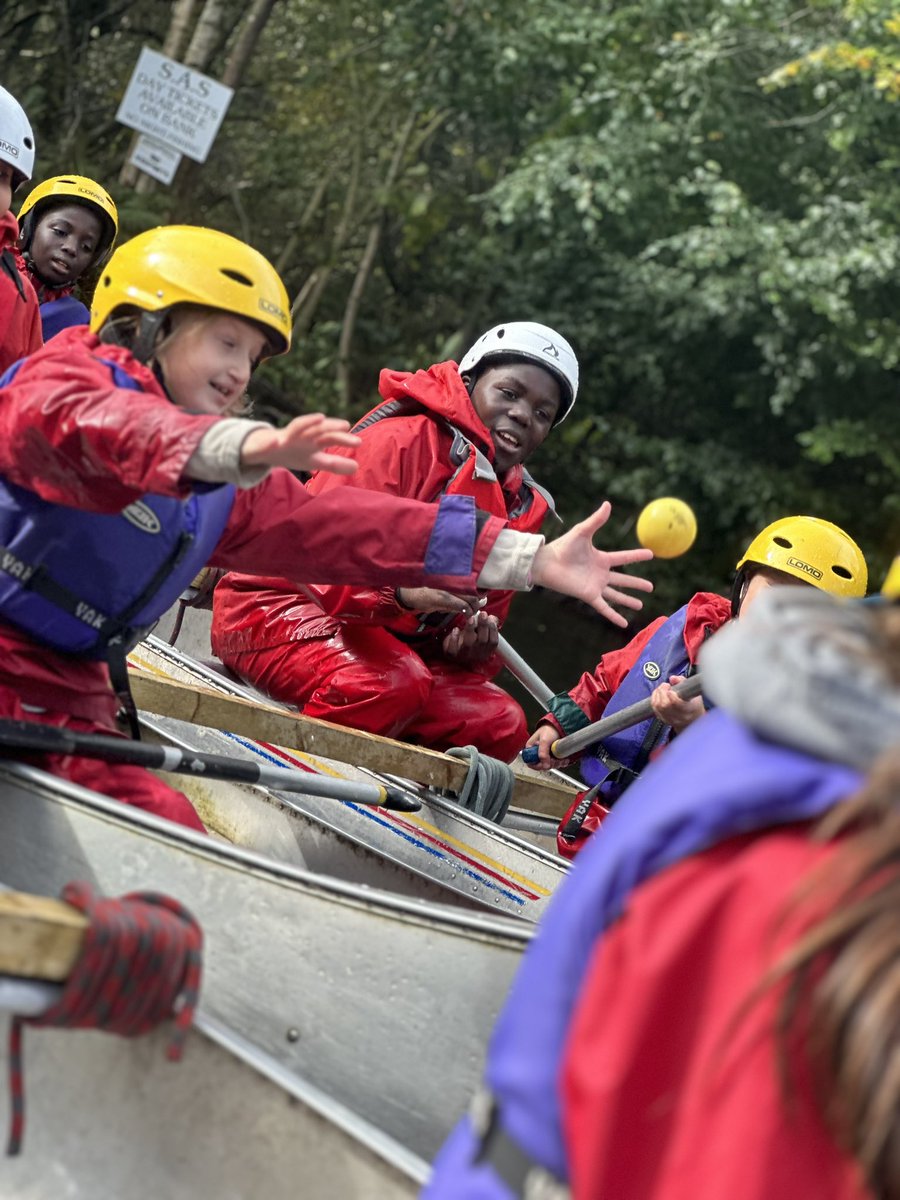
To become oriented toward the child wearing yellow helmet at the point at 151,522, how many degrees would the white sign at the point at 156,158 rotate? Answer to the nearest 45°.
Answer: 0° — it already faces them

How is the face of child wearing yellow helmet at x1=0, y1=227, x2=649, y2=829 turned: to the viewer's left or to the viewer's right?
to the viewer's right

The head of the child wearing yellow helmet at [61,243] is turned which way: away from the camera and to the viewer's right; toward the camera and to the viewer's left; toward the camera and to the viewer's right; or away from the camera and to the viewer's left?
toward the camera and to the viewer's right

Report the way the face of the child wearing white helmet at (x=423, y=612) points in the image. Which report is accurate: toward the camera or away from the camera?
toward the camera

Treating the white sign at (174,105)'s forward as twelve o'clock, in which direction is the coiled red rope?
The coiled red rope is roughly at 12 o'clock from the white sign.

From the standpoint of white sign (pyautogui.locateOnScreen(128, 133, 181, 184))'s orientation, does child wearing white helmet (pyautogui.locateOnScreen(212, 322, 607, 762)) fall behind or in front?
in front

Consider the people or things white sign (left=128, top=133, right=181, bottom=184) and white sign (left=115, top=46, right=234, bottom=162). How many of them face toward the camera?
2

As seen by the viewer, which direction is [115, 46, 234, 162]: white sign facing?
toward the camera

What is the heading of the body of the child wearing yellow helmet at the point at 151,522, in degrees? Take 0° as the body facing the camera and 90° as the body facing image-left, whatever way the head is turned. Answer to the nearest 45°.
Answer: approximately 315°

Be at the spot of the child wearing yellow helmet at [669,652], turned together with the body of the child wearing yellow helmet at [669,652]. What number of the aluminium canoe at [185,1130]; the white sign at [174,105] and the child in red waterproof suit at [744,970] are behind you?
1
